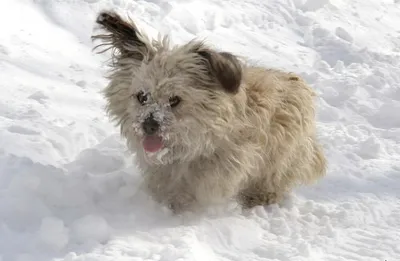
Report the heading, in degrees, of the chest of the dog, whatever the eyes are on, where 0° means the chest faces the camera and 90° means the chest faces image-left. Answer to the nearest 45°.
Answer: approximately 45°
